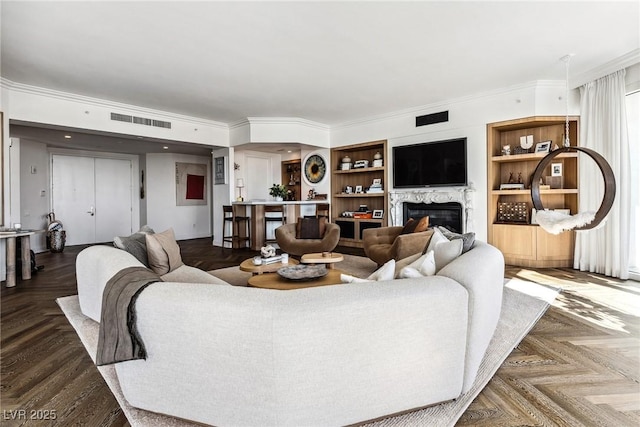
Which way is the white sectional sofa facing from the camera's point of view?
away from the camera

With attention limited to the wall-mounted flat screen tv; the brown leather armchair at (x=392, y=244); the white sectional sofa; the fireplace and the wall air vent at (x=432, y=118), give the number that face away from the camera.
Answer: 1

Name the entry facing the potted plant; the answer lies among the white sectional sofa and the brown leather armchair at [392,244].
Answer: the white sectional sofa

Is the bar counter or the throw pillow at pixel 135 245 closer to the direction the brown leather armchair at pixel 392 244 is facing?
the throw pillow

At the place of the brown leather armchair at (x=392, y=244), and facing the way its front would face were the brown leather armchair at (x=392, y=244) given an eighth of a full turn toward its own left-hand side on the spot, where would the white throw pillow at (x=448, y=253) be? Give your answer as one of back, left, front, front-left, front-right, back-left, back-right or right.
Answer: front

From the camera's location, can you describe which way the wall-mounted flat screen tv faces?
facing the viewer and to the left of the viewer

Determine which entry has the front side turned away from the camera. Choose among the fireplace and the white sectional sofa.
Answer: the white sectional sofa

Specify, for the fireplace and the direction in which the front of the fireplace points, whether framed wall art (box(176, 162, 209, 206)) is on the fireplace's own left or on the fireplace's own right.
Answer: on the fireplace's own right

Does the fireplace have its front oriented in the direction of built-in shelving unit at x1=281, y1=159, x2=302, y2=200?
no

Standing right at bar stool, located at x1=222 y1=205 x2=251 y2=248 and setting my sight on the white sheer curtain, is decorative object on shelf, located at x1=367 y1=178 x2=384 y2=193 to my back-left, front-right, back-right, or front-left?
front-left

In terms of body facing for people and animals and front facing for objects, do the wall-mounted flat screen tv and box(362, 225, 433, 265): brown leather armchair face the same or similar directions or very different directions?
same or similar directions

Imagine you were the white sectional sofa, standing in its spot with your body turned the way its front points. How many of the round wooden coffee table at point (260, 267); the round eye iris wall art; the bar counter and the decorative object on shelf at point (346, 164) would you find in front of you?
4

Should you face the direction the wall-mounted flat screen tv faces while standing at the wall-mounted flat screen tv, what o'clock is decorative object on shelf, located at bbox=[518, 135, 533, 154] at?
The decorative object on shelf is roughly at 8 o'clock from the wall-mounted flat screen tv.

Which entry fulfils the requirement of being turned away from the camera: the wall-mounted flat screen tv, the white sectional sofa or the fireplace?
the white sectional sofa

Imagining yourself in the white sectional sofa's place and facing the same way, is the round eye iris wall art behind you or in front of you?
in front

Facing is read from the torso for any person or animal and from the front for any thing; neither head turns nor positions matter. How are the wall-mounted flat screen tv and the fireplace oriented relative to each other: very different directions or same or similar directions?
same or similar directions

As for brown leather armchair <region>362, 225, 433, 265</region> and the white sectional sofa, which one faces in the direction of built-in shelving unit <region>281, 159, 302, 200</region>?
the white sectional sofa

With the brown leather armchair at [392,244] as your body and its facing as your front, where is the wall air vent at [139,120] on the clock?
The wall air vent is roughly at 2 o'clock from the brown leather armchair.

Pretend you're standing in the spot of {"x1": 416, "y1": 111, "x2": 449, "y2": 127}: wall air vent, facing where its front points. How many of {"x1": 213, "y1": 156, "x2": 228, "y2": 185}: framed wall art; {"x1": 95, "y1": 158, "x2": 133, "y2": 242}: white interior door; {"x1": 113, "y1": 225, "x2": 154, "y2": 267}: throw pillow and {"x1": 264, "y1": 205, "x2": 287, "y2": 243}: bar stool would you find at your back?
0

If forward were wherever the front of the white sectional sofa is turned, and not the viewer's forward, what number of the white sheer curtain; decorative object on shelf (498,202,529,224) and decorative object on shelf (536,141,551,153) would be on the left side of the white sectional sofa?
0

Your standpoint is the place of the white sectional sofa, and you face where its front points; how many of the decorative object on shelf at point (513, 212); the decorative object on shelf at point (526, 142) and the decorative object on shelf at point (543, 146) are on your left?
0
